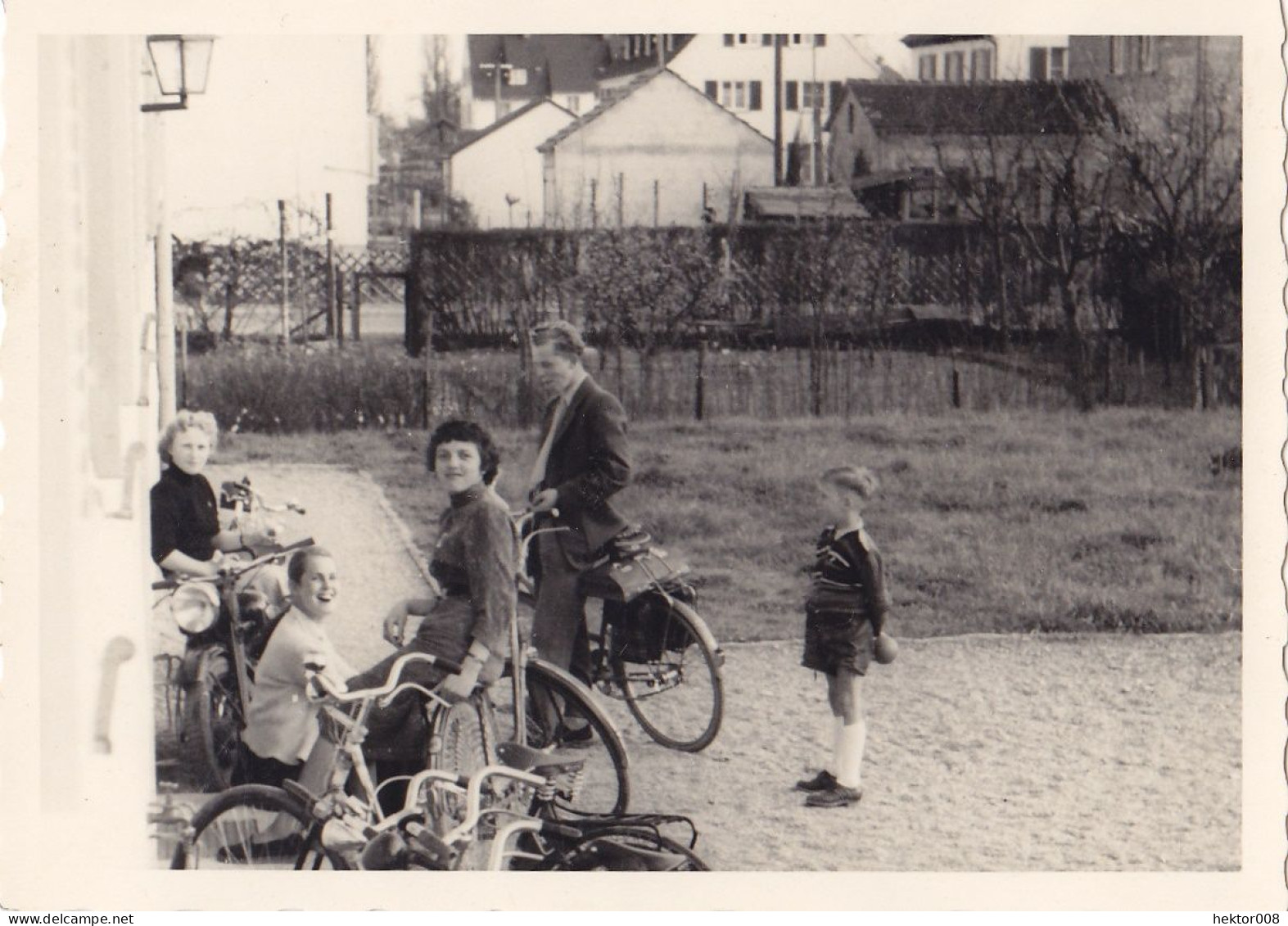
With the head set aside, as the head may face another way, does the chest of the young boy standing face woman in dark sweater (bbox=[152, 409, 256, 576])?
yes

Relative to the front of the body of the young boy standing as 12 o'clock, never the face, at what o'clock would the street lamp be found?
The street lamp is roughly at 12 o'clock from the young boy standing.

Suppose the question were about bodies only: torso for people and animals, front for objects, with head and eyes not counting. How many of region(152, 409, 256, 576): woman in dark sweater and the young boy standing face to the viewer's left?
1

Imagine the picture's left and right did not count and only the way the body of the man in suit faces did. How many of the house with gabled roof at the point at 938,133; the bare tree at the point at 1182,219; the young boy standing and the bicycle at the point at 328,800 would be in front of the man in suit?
1

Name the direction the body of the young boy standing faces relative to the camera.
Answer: to the viewer's left

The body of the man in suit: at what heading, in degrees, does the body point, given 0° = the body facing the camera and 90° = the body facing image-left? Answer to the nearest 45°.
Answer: approximately 45°

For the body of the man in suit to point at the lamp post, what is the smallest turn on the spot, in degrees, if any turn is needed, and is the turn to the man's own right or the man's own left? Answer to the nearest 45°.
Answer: approximately 45° to the man's own right
